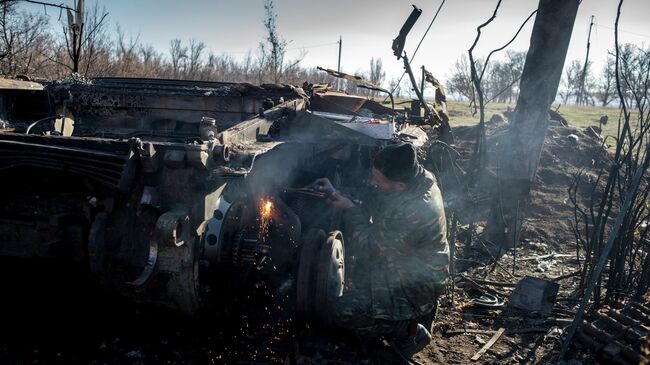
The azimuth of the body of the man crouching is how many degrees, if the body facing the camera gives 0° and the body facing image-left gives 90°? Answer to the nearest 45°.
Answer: approximately 90°

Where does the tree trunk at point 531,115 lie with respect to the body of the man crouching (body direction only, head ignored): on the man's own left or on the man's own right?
on the man's own right

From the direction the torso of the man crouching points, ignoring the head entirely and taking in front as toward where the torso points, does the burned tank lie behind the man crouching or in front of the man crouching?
in front

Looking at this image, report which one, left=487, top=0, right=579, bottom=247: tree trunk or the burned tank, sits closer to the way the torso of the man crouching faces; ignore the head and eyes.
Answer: the burned tank

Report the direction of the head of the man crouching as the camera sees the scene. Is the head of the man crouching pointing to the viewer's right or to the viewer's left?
to the viewer's left
